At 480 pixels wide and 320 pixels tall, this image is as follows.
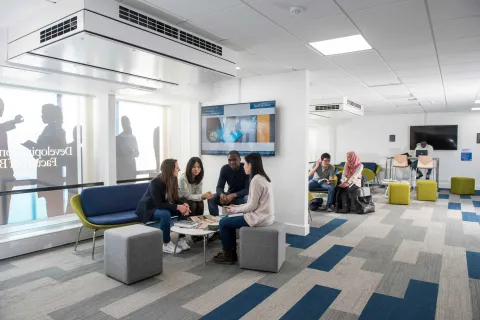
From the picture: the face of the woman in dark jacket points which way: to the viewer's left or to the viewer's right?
to the viewer's right

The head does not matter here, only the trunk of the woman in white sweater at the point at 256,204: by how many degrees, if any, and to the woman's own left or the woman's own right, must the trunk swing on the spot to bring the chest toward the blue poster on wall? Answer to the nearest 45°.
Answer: approximately 135° to the woman's own right

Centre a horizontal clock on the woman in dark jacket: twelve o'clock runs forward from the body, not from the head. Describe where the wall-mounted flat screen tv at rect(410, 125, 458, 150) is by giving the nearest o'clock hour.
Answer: The wall-mounted flat screen tv is roughly at 11 o'clock from the woman in dark jacket.

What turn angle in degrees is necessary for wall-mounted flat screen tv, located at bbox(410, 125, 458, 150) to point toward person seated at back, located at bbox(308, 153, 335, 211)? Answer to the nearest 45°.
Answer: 0° — it already faces them

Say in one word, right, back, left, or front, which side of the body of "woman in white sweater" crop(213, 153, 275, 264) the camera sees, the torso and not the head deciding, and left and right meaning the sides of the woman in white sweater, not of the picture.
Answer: left

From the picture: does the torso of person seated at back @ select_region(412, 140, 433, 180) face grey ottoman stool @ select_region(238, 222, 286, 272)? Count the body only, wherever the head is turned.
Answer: yes

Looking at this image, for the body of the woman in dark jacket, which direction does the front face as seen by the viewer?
to the viewer's right

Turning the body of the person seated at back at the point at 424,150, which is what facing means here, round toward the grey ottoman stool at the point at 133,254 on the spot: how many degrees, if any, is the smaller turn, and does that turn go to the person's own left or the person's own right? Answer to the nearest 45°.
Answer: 0° — they already face it
